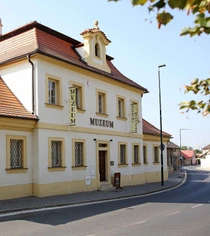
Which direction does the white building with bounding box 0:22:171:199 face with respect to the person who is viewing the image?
facing the viewer and to the right of the viewer
